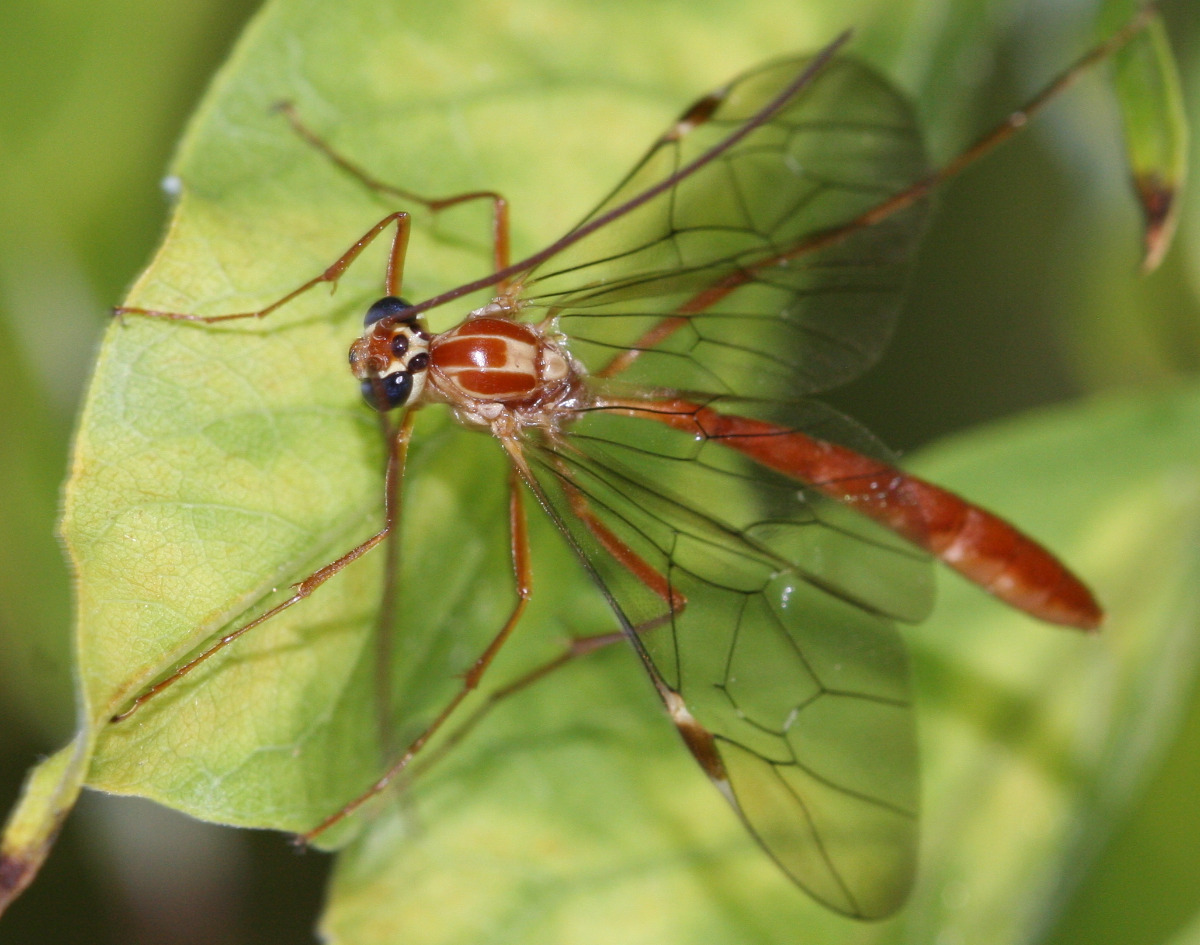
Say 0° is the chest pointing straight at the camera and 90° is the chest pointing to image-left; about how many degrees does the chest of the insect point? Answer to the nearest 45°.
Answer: approximately 90°
